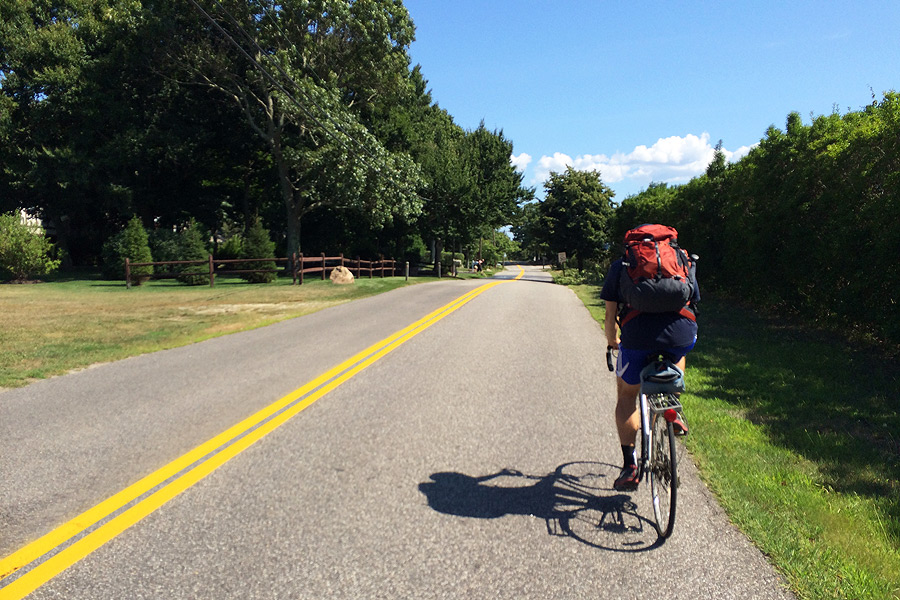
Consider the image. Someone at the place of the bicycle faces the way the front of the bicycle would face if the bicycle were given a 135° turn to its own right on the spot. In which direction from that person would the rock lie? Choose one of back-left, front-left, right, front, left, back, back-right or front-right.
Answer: back

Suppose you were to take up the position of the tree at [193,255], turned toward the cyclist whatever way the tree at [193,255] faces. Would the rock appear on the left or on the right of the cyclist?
left

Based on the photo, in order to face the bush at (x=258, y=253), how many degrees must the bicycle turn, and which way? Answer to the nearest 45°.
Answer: approximately 45° to its left

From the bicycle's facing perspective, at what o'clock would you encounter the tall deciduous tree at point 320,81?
The tall deciduous tree is roughly at 11 o'clock from the bicycle.

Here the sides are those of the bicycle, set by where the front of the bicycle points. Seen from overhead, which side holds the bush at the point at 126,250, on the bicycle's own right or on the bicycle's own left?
on the bicycle's own left

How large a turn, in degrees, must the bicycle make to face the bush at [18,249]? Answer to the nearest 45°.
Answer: approximately 45° to its left

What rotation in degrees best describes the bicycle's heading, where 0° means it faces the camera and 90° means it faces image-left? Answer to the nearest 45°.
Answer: approximately 180°
